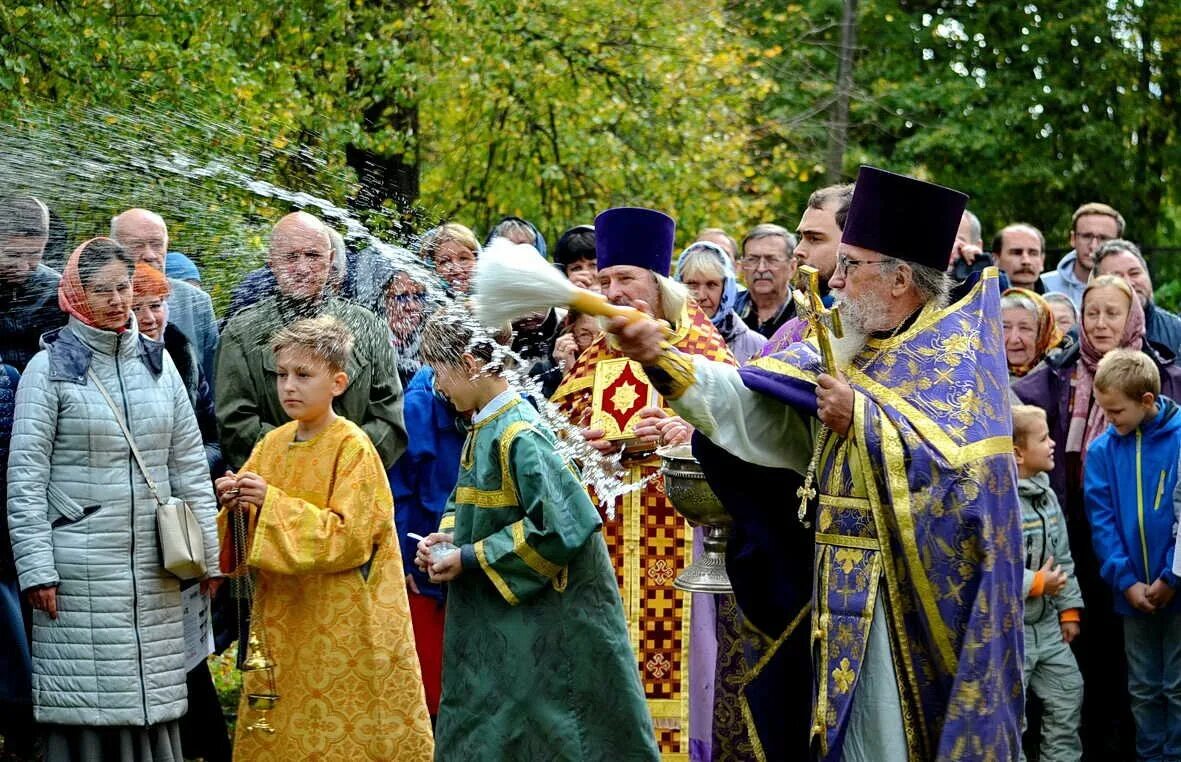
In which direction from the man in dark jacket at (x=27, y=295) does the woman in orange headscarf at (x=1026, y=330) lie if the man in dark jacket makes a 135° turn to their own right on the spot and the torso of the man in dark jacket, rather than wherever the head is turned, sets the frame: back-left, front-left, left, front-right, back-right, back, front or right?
back-right

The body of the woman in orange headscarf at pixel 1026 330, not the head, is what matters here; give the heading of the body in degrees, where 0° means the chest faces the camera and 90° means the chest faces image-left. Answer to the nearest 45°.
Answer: approximately 45°

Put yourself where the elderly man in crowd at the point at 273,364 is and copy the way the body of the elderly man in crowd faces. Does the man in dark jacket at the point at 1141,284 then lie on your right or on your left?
on your left

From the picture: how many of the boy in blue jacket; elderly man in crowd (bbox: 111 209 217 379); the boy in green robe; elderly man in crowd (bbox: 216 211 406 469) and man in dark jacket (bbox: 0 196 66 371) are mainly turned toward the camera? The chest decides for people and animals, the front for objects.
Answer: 4

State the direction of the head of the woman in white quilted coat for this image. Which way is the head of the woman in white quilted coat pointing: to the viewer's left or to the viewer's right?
to the viewer's right

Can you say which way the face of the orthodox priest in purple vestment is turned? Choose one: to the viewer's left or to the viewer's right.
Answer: to the viewer's left

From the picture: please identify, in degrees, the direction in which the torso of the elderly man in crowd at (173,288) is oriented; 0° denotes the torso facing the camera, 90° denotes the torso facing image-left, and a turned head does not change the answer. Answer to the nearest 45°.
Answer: approximately 0°

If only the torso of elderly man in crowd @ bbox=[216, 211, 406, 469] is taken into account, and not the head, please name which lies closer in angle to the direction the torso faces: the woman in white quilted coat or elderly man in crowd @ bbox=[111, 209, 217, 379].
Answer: the woman in white quilted coat

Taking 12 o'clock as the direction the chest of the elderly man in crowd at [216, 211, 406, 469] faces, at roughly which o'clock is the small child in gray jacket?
The small child in gray jacket is roughly at 9 o'clock from the elderly man in crowd.
